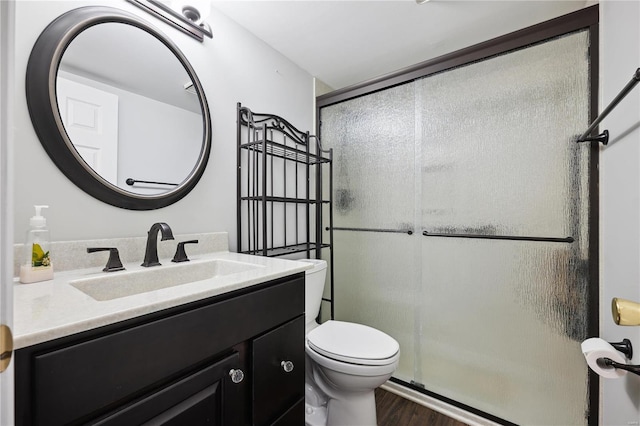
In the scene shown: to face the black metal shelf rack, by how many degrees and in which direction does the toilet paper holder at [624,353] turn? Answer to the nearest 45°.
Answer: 0° — it already faces it

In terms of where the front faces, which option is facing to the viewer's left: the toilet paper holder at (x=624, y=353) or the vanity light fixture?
the toilet paper holder

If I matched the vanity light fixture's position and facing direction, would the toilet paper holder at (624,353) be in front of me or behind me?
in front

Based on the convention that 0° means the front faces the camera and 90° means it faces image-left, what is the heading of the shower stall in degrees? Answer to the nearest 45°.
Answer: approximately 45°

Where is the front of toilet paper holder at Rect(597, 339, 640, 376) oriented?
to the viewer's left

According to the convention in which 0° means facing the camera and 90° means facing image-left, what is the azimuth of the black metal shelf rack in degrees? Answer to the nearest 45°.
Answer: approximately 315°

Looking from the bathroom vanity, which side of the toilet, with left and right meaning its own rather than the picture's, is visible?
right

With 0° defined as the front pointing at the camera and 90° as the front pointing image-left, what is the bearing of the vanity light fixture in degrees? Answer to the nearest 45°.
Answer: approximately 315°

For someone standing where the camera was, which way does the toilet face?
facing the viewer and to the right of the viewer
